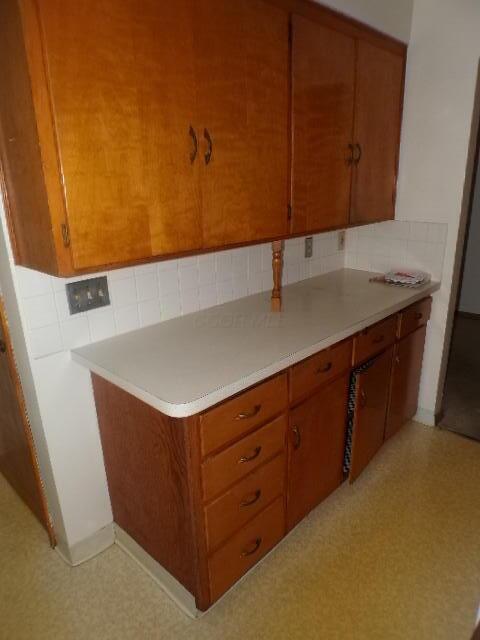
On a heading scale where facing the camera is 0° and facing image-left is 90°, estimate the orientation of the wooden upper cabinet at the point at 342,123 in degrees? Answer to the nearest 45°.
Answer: approximately 315°

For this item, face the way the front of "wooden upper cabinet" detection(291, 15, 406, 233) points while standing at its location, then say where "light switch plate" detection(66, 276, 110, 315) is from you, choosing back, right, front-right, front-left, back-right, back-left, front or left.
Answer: right

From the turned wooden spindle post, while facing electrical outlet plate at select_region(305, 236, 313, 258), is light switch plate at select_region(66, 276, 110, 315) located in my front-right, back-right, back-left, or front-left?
back-left
